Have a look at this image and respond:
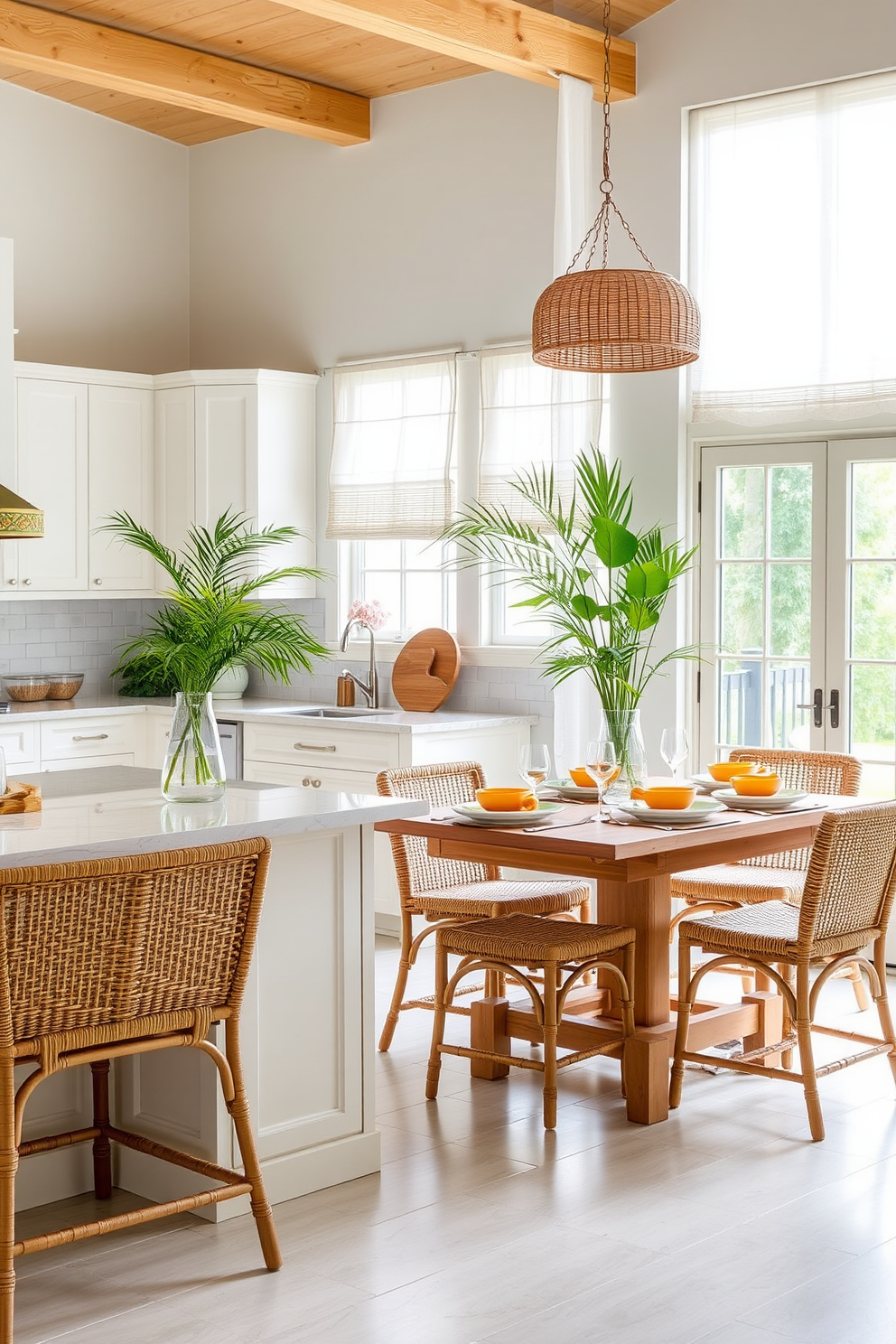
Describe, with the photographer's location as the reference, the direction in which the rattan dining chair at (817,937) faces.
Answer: facing away from the viewer and to the left of the viewer

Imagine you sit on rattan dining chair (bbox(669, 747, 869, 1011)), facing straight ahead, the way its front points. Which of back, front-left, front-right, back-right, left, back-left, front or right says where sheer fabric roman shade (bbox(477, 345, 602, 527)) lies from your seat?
right

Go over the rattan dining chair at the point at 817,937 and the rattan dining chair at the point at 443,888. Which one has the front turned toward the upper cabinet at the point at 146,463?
the rattan dining chair at the point at 817,937

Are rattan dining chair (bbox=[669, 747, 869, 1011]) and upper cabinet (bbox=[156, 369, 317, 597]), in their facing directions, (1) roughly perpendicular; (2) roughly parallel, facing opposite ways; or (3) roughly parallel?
roughly parallel

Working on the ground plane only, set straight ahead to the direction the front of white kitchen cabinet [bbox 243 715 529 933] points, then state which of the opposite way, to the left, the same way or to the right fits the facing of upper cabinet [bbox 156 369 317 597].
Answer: the same way

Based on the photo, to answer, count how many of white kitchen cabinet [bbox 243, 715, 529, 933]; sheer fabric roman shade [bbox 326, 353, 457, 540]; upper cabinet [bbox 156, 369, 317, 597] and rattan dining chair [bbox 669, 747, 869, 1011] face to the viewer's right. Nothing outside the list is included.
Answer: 0

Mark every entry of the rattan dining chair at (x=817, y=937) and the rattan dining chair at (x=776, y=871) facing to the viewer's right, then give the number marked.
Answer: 0

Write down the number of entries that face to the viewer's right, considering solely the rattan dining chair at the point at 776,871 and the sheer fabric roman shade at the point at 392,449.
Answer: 0

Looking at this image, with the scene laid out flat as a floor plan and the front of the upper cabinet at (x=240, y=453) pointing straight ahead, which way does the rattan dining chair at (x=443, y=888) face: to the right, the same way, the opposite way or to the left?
to the left

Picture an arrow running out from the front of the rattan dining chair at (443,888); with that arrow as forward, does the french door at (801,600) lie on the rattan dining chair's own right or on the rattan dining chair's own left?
on the rattan dining chair's own left

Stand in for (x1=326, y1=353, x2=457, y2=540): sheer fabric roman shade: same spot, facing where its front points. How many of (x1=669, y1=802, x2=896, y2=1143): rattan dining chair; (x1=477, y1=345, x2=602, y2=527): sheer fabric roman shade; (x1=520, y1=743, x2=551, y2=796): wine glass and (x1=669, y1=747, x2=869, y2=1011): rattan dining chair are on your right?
0

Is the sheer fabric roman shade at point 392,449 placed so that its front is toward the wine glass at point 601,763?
no

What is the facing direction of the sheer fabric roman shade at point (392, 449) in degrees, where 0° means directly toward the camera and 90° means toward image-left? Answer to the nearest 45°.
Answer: approximately 45°

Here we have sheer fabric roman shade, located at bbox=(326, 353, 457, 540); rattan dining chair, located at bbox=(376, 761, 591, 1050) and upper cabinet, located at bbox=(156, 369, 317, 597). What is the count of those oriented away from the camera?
0

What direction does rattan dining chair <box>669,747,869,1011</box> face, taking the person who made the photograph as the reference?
facing the viewer and to the left of the viewer

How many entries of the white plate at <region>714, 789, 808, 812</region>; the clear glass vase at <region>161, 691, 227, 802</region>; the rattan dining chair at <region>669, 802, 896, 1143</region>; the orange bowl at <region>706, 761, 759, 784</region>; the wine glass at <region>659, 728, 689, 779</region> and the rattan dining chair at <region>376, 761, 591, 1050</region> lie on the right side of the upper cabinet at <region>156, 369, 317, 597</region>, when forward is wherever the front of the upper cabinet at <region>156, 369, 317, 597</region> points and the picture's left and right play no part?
0

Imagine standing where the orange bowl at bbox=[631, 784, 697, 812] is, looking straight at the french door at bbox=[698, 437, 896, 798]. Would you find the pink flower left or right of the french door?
left

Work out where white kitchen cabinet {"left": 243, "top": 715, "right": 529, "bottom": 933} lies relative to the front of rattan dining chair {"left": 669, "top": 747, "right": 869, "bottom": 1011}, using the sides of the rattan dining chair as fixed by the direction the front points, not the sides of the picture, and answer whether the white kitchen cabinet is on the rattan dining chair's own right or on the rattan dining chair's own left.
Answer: on the rattan dining chair's own right

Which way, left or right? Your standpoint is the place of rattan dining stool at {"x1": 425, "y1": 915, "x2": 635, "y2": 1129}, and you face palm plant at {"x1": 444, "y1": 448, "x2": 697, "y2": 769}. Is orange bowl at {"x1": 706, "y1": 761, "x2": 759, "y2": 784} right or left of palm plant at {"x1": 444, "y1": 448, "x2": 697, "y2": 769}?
right
